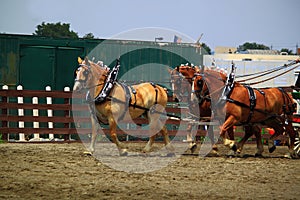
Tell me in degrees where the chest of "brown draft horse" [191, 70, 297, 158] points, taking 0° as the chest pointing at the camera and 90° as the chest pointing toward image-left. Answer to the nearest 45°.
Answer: approximately 90°

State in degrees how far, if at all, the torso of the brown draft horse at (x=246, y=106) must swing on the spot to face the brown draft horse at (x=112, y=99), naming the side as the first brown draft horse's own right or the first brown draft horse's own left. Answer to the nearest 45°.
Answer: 0° — it already faces it

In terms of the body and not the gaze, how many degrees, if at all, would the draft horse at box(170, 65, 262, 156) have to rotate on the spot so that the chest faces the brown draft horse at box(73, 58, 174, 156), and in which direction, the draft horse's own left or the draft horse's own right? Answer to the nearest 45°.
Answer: approximately 45° to the draft horse's own left

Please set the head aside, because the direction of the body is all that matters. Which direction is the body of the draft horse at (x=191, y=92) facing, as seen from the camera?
to the viewer's left
